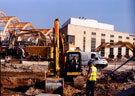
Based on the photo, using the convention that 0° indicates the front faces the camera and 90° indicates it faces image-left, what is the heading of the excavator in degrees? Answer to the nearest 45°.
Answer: approximately 0°
